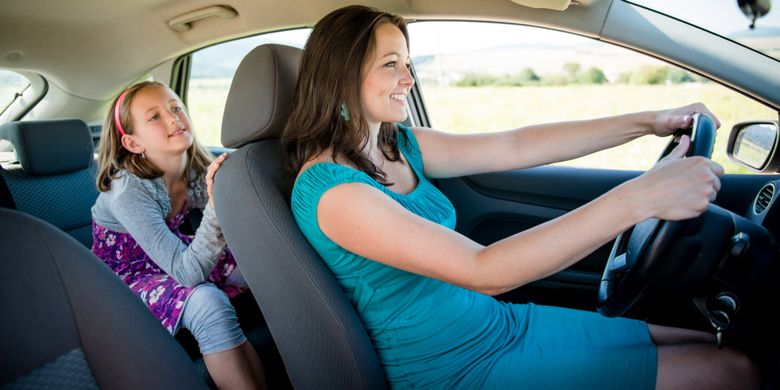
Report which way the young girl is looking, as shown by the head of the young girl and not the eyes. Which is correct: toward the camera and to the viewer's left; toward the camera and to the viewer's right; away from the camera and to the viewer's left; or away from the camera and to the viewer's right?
toward the camera and to the viewer's right

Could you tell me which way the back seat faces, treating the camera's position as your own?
facing the viewer and to the right of the viewer

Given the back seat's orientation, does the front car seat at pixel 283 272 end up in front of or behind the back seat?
in front

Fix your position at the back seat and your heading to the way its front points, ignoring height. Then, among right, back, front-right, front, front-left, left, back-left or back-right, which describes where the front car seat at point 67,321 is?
front-right

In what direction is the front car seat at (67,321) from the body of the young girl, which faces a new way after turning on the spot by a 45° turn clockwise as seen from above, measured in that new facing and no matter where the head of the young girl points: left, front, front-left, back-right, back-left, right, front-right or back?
front
